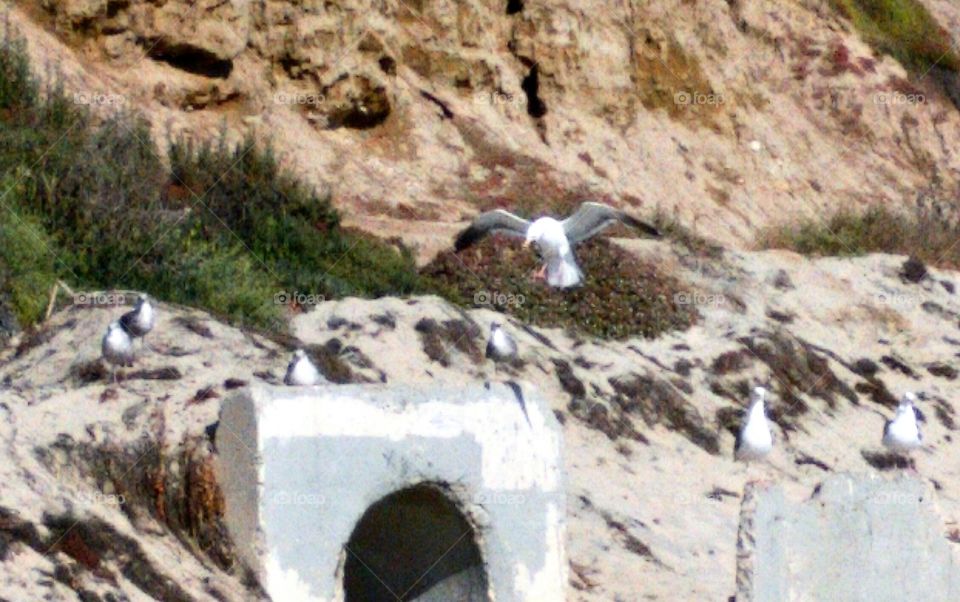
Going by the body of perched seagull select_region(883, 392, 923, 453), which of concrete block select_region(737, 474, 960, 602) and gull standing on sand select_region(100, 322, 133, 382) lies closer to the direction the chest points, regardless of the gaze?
the concrete block

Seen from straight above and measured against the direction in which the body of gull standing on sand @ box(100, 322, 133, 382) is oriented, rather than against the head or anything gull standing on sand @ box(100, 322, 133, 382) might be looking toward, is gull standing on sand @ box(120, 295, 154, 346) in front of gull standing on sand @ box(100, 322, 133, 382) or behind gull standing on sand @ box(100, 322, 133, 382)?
behind

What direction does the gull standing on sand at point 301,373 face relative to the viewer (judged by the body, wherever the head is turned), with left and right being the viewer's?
facing the viewer

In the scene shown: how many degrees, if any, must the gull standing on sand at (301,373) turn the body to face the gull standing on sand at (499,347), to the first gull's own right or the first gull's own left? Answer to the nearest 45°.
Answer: approximately 135° to the first gull's own left

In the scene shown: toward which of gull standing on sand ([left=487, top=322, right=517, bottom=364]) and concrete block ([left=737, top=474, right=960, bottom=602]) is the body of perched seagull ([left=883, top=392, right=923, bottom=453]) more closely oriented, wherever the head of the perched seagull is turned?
the concrete block

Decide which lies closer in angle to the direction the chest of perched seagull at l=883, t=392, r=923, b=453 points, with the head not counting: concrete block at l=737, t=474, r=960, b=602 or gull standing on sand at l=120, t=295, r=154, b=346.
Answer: the concrete block

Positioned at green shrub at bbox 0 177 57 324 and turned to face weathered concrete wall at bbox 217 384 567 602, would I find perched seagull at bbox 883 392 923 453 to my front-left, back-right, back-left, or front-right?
front-left

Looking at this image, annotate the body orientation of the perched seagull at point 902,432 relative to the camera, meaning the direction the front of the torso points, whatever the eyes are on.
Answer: toward the camera

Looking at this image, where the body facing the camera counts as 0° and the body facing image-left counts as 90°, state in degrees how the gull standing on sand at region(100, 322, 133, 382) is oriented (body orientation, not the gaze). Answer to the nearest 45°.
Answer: approximately 45°

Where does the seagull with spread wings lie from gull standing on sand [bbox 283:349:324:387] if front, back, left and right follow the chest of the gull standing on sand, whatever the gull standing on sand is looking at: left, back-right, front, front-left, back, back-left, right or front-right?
back-left

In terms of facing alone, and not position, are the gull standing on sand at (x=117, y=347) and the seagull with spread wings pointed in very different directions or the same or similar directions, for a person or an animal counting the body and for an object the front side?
same or similar directions
